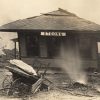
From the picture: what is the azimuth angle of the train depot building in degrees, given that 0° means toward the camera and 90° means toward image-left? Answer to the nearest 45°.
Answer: approximately 0°
